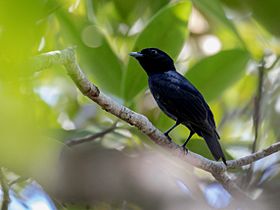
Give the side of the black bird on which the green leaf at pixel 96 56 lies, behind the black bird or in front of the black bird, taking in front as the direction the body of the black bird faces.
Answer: in front

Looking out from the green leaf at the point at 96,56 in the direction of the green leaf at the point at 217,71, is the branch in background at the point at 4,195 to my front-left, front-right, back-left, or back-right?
back-right

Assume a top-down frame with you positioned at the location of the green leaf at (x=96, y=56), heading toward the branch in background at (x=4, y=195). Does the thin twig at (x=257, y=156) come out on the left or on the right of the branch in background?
left

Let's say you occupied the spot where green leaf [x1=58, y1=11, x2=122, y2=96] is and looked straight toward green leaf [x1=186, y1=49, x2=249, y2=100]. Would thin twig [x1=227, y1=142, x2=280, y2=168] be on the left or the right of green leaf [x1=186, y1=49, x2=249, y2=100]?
right

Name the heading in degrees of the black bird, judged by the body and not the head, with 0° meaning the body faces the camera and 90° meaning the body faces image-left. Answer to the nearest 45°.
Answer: approximately 90°
